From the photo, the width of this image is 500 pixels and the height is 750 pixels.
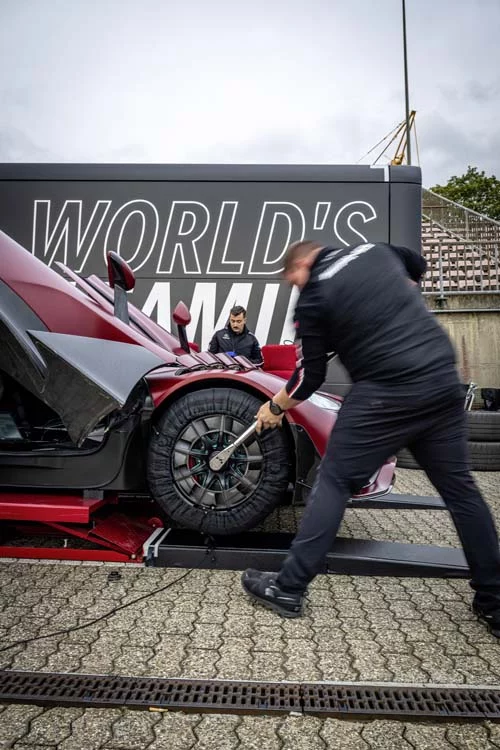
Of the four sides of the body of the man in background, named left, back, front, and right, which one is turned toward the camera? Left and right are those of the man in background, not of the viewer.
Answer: front

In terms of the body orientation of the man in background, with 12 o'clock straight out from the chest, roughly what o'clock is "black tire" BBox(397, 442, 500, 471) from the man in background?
The black tire is roughly at 9 o'clock from the man in background.

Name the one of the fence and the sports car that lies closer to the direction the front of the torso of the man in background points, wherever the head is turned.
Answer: the sports car

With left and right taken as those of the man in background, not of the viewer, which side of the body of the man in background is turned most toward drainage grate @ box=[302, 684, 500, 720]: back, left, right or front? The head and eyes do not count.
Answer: front

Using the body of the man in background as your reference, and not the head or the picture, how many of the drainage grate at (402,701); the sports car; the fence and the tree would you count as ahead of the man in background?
2

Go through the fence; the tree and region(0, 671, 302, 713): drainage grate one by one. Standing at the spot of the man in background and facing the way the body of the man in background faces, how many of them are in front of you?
1

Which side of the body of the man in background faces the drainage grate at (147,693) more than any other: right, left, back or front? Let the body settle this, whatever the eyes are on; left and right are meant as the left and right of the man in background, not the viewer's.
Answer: front

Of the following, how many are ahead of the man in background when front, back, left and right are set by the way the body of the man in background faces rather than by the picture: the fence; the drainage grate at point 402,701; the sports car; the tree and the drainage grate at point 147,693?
3

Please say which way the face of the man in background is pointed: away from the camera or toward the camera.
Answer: toward the camera

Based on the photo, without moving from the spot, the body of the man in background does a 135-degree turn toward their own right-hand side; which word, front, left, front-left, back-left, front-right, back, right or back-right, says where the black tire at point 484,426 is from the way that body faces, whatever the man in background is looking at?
back-right

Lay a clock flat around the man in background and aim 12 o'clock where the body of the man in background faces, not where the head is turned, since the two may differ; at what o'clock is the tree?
The tree is roughly at 7 o'clock from the man in background.
